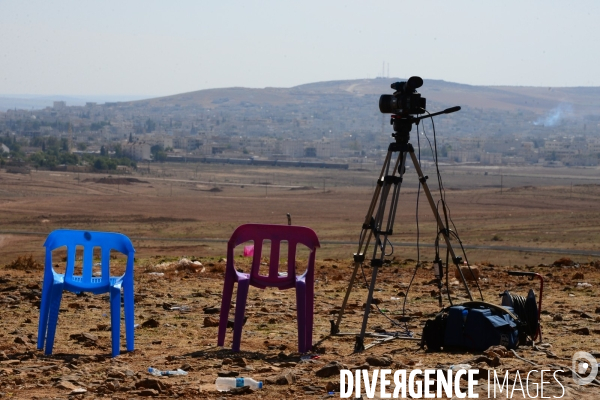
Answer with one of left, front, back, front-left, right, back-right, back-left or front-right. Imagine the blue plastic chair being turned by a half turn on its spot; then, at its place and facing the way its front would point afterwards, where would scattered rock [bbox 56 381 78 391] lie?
front

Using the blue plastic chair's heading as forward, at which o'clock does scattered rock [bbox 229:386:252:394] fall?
The scattered rock is roughly at 5 o'clock from the blue plastic chair.

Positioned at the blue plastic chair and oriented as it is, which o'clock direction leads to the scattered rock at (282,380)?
The scattered rock is roughly at 5 o'clock from the blue plastic chair.

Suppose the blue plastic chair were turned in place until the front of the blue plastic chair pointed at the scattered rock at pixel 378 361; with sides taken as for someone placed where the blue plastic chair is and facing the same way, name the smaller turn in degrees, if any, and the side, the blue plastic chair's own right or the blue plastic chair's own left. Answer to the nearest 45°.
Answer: approximately 135° to the blue plastic chair's own right

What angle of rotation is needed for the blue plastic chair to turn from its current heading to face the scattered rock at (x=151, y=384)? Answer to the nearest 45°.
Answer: approximately 180°

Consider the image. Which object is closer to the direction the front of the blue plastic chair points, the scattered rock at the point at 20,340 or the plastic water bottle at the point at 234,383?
the scattered rock

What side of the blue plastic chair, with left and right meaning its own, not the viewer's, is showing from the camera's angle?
back

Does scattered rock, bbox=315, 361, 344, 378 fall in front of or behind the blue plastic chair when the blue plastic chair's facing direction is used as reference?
behind
